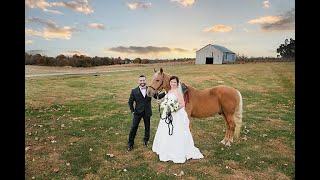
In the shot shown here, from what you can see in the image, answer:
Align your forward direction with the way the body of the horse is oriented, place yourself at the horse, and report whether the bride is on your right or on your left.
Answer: on your left

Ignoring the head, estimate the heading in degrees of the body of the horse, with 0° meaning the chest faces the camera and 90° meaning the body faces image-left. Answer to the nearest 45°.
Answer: approximately 90°
